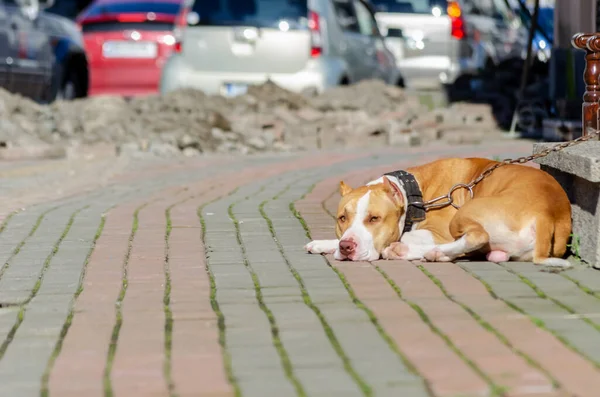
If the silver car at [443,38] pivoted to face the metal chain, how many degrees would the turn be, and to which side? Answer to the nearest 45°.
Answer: approximately 135° to its right

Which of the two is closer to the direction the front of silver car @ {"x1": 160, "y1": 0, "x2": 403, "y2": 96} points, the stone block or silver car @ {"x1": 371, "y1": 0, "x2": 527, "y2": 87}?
the silver car

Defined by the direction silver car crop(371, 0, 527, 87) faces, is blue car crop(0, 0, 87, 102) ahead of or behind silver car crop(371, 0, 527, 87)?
behind

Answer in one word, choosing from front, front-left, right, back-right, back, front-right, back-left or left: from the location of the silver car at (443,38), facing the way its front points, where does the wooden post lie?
back-right

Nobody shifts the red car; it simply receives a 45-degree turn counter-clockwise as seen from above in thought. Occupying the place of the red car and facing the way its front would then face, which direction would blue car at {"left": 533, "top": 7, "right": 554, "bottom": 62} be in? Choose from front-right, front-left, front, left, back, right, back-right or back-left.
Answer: back-right

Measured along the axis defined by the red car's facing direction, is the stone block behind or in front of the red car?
behind

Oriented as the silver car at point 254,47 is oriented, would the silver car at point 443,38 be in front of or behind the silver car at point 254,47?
in front

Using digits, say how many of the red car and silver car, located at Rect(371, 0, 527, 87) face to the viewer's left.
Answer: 0

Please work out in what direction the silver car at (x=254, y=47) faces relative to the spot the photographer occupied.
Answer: facing away from the viewer and to the right of the viewer

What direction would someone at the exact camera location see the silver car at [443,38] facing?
facing away from the viewer and to the right of the viewer

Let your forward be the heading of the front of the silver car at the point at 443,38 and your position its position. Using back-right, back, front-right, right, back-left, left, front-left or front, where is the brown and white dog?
back-right

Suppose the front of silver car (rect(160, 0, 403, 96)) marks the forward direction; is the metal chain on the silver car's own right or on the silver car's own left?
on the silver car's own right

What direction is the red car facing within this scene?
away from the camera
